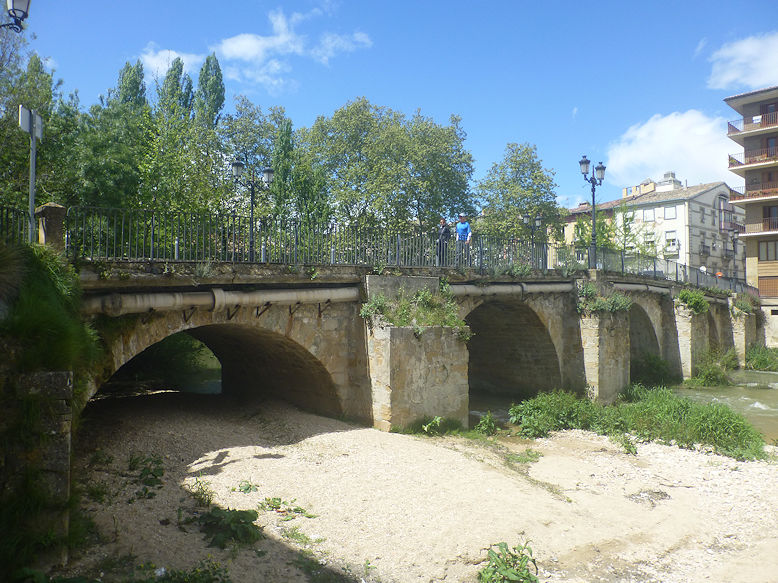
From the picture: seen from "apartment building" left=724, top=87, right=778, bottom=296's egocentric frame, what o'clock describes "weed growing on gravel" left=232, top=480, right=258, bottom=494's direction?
The weed growing on gravel is roughly at 11 o'clock from the apartment building.

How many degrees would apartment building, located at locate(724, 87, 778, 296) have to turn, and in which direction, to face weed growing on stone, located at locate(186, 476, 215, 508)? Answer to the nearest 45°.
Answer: approximately 45° to its left

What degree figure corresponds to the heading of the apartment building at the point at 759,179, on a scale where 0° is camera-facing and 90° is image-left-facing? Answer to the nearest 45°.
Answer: approximately 45°

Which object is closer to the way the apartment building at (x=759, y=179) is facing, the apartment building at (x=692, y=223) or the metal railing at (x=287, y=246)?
the metal railing
